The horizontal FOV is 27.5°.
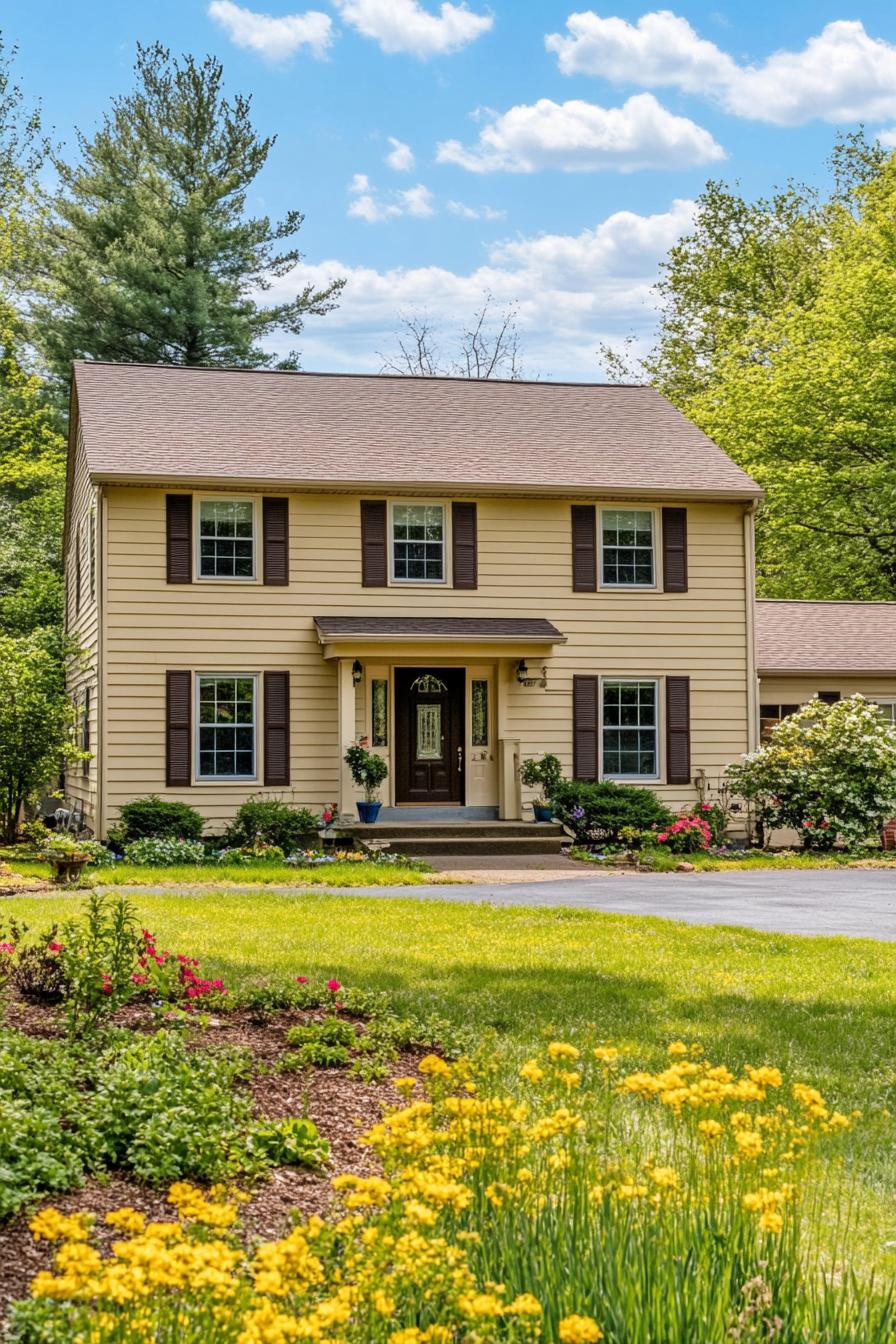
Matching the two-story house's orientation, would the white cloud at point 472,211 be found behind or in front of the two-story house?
behind

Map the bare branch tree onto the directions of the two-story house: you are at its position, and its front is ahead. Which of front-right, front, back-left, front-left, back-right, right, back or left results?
back

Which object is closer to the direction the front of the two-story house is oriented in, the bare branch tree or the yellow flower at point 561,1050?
the yellow flower

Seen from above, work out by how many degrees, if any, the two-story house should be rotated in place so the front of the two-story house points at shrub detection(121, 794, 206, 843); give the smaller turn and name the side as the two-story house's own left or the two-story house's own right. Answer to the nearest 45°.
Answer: approximately 45° to the two-story house's own right

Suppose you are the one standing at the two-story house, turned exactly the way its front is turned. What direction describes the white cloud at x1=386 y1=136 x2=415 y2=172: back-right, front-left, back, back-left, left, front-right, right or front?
back

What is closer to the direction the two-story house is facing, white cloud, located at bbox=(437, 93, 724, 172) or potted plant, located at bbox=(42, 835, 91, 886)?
the potted plant

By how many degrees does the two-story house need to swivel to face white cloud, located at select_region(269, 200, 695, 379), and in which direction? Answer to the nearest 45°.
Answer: approximately 180°

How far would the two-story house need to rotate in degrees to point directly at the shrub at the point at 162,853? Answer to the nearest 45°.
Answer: approximately 45° to its right

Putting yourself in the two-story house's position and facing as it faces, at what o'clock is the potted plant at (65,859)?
The potted plant is roughly at 1 o'clock from the two-story house.

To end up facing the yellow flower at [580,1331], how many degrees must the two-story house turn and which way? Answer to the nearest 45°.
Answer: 0° — it already faces it

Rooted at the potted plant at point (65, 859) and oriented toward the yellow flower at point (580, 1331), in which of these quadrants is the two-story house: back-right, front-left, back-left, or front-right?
back-left

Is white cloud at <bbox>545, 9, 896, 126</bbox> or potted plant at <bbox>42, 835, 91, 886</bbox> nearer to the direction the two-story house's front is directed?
the potted plant

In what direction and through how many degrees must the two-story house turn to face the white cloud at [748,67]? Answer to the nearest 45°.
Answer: approximately 135° to its left

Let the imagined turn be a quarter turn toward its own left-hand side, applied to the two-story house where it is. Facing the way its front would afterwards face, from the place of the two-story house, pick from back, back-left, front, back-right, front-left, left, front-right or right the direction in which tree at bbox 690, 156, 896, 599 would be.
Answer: front-left
